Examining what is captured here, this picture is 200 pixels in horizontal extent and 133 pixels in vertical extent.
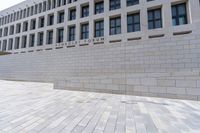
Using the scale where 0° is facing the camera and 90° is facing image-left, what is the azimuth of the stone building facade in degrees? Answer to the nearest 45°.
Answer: approximately 45°
